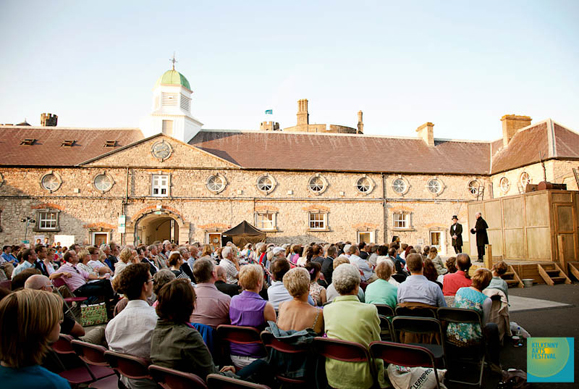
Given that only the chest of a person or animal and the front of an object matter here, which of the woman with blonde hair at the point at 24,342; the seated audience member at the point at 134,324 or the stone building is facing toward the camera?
the stone building

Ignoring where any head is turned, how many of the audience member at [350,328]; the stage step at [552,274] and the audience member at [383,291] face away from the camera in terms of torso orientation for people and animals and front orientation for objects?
2

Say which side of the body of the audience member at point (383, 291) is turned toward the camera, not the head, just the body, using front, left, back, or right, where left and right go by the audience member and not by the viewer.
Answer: back

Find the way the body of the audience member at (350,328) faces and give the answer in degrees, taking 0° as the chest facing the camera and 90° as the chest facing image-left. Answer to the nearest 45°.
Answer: approximately 180°

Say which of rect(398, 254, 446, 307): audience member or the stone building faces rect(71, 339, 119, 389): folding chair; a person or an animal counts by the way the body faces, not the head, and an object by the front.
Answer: the stone building

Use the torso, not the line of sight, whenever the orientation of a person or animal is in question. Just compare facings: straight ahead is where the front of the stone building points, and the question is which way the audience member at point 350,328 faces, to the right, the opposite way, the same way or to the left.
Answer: the opposite way

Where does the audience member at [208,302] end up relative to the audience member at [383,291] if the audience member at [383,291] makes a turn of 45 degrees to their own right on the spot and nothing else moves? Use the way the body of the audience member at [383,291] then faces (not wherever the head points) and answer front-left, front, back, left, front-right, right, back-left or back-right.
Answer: back

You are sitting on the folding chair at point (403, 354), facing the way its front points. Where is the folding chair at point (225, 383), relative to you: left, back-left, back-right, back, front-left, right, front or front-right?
back

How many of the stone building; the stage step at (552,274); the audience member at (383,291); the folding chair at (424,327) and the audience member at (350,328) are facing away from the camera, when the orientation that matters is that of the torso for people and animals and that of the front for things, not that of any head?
3

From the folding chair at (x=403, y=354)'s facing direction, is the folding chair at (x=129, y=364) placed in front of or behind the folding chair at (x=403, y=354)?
behind

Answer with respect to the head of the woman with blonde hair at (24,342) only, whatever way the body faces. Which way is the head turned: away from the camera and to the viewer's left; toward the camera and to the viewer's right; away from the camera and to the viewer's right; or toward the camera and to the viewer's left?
away from the camera and to the viewer's right
